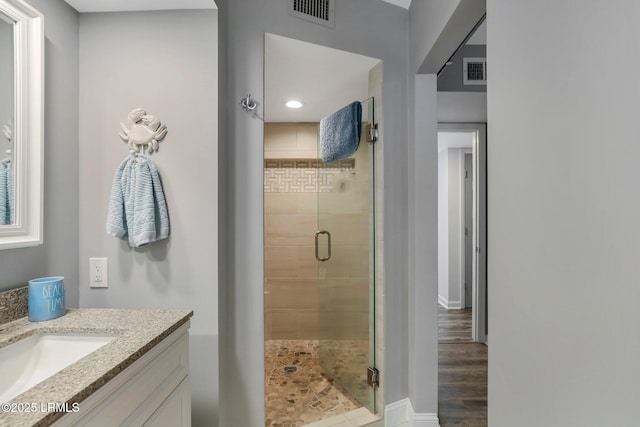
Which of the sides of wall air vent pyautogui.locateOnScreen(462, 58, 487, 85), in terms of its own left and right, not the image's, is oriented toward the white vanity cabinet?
front

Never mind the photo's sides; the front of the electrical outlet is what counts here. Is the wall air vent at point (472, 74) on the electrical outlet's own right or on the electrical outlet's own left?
on the electrical outlet's own left

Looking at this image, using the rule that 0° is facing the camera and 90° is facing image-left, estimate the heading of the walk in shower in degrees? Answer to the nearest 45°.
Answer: approximately 0°

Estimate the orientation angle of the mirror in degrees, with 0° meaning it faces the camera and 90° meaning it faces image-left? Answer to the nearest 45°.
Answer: approximately 315°

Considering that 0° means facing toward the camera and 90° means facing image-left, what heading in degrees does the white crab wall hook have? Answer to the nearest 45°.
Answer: approximately 0°

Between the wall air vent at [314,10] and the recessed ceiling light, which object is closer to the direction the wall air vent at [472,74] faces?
the wall air vent at [314,10]
